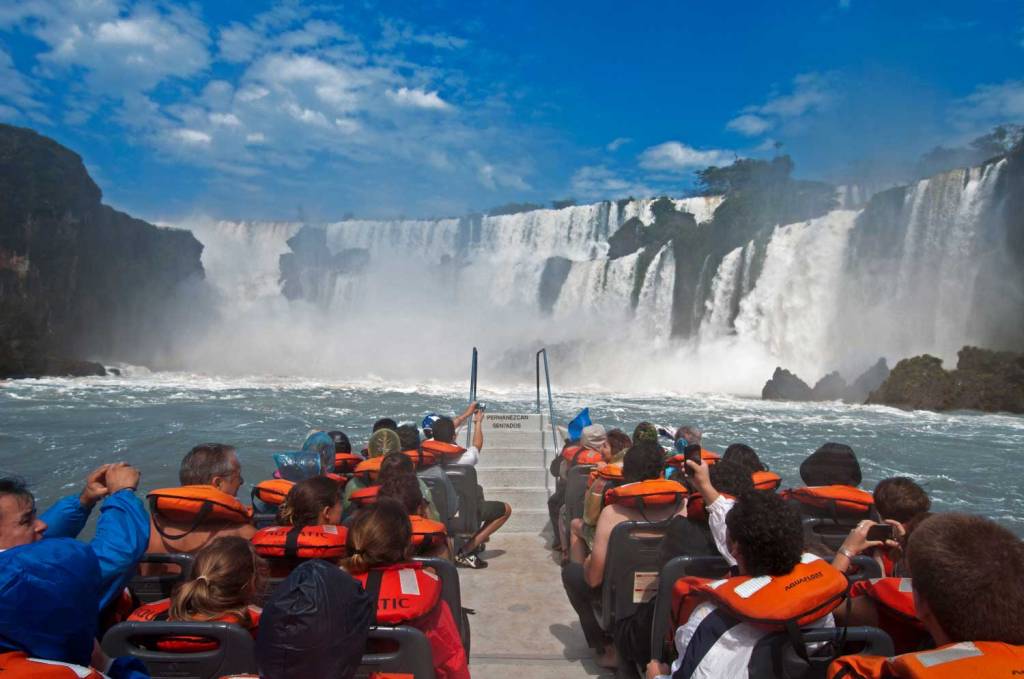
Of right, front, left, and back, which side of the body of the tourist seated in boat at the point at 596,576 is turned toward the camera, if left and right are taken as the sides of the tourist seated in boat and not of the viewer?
back

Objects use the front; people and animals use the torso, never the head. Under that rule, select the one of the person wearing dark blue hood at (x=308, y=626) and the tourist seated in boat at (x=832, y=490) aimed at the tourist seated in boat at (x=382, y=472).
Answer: the person wearing dark blue hood

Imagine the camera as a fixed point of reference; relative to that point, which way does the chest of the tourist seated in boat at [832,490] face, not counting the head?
away from the camera

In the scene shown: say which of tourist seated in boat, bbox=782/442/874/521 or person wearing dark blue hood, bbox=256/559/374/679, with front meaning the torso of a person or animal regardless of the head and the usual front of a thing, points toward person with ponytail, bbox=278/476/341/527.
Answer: the person wearing dark blue hood

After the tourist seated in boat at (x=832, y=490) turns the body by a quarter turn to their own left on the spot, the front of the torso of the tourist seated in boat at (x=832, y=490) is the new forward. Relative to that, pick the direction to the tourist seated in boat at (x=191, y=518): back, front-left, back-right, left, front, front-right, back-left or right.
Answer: front-left

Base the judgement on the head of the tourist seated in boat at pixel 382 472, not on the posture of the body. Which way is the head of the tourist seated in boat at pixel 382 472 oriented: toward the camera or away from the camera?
away from the camera

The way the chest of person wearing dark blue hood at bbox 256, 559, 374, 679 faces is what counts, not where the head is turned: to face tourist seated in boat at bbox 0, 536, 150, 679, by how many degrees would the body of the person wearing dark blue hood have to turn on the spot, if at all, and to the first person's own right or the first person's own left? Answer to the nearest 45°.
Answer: approximately 90° to the first person's own left

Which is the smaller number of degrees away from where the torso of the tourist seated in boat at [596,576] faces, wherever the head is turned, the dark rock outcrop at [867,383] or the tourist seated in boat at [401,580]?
the dark rock outcrop

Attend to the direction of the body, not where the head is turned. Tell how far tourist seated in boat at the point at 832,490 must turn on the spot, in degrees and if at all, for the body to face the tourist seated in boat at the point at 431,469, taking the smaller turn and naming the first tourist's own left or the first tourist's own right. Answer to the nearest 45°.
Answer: approximately 90° to the first tourist's own left

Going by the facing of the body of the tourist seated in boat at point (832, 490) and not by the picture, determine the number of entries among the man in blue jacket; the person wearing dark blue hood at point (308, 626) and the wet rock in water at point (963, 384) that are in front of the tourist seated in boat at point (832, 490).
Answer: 1

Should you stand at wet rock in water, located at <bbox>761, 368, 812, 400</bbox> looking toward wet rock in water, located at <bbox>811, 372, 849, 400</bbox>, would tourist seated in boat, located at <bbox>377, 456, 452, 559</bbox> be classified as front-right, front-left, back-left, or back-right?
back-right

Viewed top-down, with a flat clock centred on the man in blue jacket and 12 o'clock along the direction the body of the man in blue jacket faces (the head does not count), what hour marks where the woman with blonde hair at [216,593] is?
The woman with blonde hair is roughly at 2 o'clock from the man in blue jacket.

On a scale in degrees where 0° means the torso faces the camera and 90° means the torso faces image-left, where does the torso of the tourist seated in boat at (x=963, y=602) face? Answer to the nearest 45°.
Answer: approximately 180°

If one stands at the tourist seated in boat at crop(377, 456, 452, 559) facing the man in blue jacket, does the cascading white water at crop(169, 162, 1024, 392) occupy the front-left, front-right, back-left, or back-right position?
back-right

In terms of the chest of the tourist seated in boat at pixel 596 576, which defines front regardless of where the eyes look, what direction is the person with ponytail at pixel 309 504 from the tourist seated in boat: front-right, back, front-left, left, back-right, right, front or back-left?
back-left
